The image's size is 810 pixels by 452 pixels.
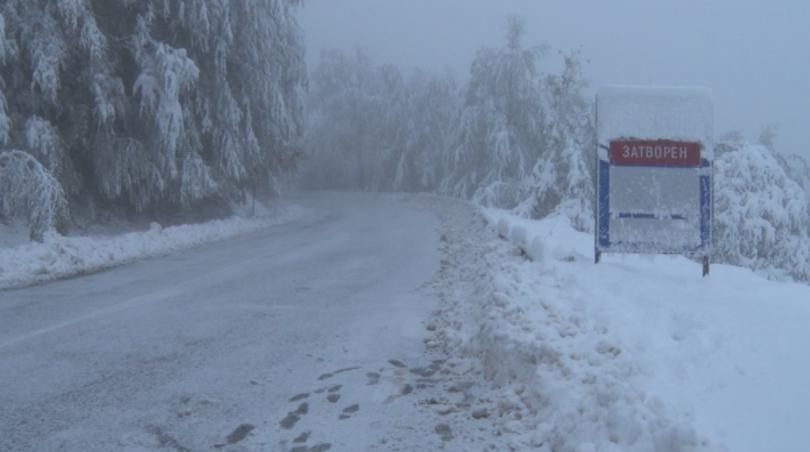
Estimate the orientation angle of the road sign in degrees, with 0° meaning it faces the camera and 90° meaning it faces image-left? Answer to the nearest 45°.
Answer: approximately 0°

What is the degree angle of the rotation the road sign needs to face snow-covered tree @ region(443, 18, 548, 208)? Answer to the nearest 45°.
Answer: approximately 180°

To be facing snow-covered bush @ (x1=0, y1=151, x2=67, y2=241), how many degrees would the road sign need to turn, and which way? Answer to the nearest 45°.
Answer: approximately 90° to its right

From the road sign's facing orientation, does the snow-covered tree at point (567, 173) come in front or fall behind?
behind
